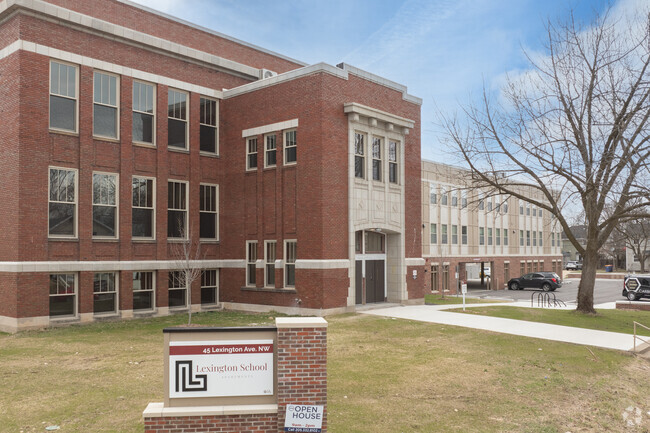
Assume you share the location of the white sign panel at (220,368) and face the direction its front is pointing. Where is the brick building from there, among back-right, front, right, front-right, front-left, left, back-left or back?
back

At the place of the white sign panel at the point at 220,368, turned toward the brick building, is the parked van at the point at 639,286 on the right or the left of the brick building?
right

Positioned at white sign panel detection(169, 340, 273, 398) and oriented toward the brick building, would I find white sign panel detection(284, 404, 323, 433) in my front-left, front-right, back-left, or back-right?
back-right

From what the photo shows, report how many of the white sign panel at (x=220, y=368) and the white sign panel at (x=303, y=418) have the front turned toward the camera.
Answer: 2

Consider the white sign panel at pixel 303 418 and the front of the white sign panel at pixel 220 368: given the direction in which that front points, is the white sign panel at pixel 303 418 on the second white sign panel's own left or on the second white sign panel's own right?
on the second white sign panel's own left

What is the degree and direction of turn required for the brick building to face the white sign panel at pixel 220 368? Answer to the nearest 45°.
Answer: approximately 45° to its right

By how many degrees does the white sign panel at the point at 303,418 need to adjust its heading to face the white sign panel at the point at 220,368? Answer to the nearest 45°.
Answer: approximately 90° to its right

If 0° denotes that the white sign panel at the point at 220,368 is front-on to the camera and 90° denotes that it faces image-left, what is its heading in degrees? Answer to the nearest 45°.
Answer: approximately 0°

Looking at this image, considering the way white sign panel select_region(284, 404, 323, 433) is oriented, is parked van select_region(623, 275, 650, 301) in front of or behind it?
behind

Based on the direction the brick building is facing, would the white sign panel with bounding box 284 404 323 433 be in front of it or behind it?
in front

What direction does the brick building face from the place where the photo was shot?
facing the viewer and to the right of the viewer
